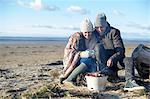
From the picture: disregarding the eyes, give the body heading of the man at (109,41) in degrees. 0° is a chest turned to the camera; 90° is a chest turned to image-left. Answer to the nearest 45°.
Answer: approximately 45°

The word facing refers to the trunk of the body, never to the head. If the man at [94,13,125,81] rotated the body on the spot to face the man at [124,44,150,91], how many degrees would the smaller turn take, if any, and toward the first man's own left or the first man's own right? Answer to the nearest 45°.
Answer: approximately 135° to the first man's own left
